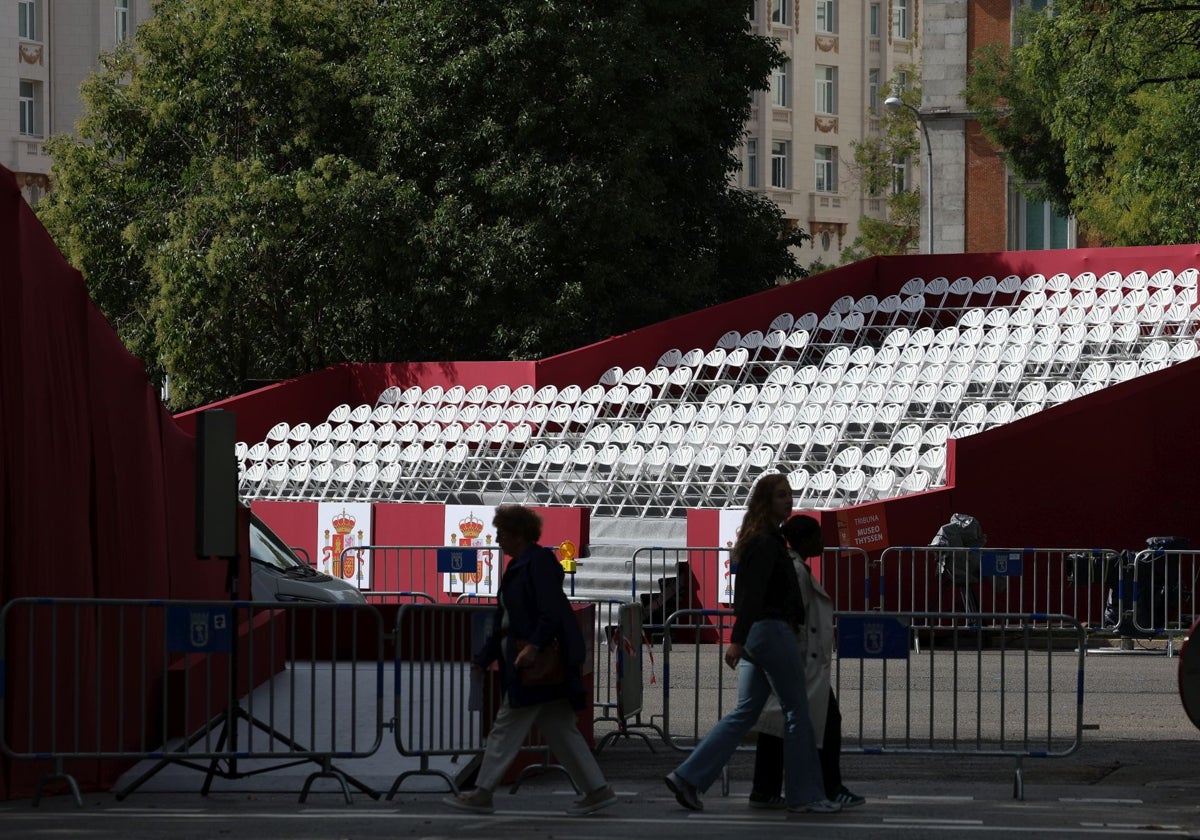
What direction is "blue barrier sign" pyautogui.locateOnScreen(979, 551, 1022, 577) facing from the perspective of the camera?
toward the camera

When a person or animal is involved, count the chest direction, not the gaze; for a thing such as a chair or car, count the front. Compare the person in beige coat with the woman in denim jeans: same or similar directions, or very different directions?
same or similar directions

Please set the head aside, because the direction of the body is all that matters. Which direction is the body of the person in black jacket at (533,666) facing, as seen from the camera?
to the viewer's left

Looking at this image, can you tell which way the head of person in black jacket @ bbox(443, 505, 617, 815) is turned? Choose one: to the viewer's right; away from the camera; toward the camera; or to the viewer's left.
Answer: to the viewer's left

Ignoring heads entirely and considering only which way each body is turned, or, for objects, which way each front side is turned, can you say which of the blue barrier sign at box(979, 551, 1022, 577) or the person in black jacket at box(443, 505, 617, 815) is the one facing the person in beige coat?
the blue barrier sign

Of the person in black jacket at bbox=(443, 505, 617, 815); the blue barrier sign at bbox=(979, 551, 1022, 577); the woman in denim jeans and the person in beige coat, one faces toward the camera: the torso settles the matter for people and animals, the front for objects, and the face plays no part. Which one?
the blue barrier sign

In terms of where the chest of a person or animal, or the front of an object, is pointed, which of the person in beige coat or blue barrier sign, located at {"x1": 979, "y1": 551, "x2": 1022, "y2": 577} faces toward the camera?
the blue barrier sign

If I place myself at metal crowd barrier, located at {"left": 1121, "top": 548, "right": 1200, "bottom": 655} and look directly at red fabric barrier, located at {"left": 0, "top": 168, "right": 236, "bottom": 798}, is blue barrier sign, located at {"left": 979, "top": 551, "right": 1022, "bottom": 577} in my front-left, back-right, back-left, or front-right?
front-right

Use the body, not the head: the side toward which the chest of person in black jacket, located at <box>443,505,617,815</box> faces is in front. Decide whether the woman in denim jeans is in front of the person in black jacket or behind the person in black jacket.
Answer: behind
